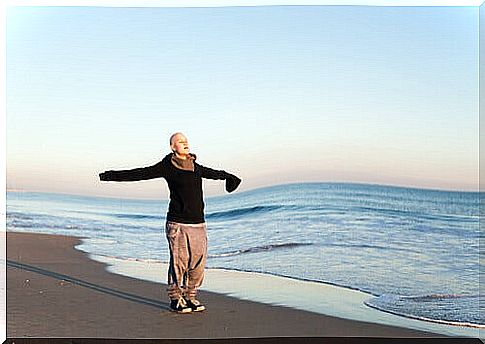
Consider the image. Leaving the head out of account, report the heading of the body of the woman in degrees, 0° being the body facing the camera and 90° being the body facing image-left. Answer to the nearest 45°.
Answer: approximately 315°
